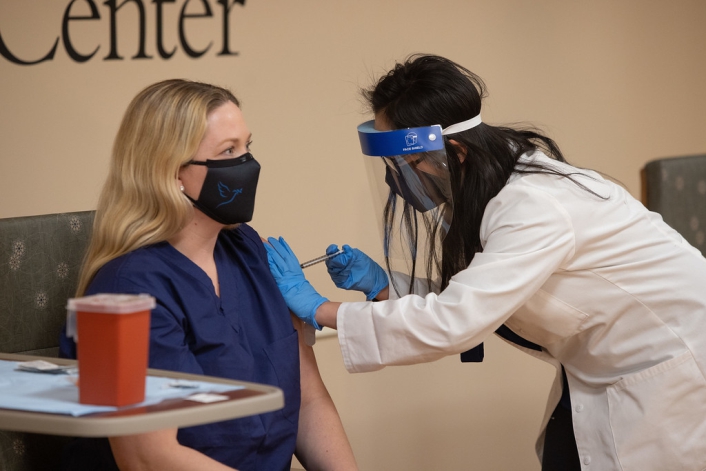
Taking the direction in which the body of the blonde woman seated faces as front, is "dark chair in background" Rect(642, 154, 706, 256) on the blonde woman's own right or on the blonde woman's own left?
on the blonde woman's own left

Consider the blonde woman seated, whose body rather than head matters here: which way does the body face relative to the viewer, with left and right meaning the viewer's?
facing the viewer and to the right of the viewer
